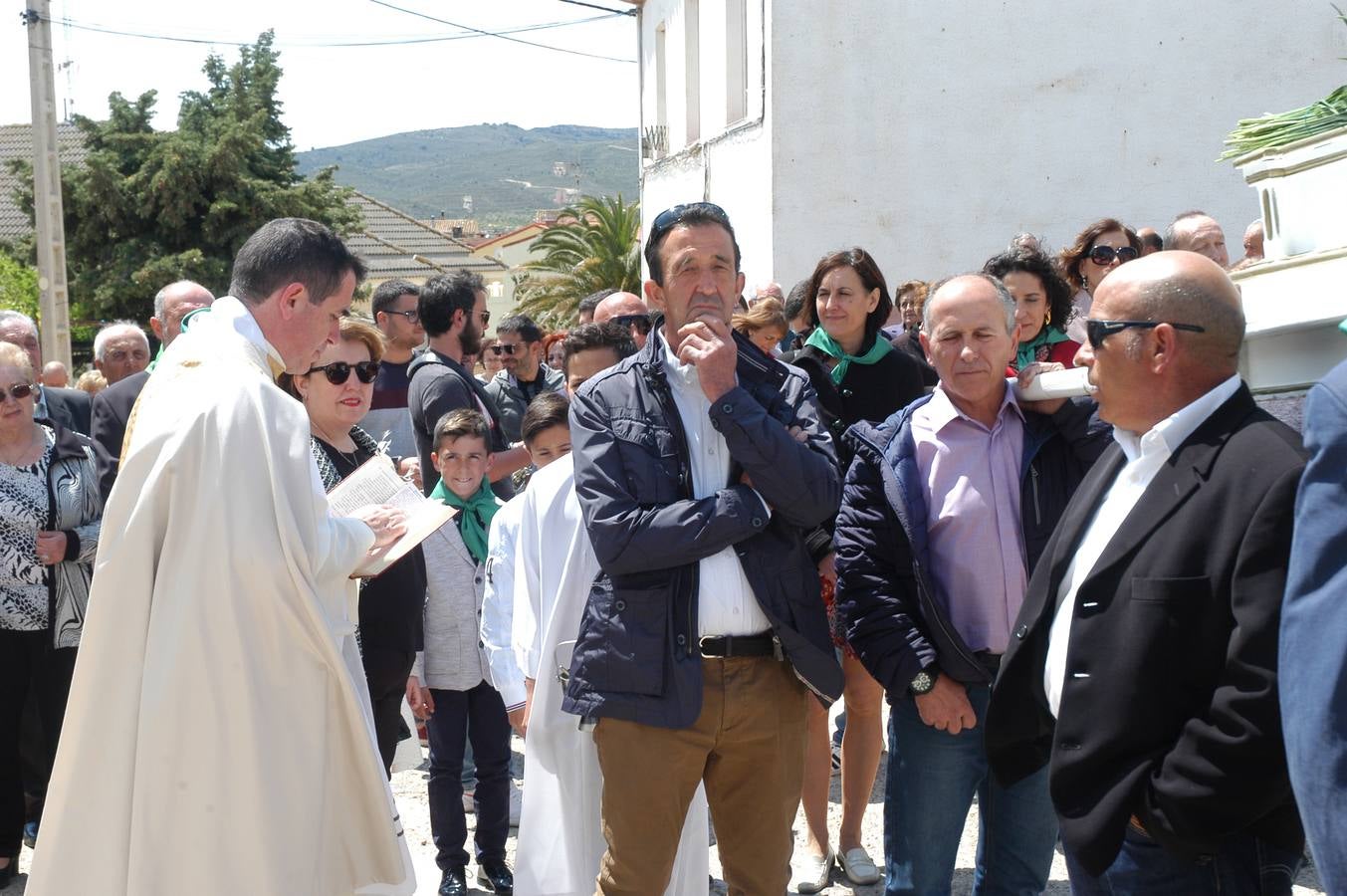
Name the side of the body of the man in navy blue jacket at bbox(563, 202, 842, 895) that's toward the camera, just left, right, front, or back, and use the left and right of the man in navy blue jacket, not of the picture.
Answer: front

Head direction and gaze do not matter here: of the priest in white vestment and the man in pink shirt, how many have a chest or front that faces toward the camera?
1

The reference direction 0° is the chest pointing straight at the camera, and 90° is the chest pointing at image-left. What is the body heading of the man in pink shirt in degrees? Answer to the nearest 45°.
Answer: approximately 0°

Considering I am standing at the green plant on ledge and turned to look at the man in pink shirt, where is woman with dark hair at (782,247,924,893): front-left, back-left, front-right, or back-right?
front-right

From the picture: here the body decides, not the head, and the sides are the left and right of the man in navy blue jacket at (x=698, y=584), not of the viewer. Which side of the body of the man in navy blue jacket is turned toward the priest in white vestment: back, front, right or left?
right

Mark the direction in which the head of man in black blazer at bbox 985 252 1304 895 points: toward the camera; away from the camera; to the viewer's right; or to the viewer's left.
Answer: to the viewer's left

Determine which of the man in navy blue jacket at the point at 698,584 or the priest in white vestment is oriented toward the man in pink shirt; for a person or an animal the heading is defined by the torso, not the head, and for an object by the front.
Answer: the priest in white vestment

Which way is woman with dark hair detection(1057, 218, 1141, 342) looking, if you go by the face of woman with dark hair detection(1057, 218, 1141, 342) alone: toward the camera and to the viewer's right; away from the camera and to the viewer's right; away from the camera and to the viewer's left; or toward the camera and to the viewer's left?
toward the camera and to the viewer's right

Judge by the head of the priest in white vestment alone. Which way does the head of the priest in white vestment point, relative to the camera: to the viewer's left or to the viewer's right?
to the viewer's right

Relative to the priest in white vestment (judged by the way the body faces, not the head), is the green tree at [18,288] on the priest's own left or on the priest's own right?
on the priest's own left

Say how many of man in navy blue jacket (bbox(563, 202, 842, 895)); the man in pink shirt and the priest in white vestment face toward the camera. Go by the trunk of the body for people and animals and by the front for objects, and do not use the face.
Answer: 2

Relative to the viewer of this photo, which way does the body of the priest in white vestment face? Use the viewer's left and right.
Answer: facing to the right of the viewer

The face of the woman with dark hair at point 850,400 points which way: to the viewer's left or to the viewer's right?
to the viewer's left
